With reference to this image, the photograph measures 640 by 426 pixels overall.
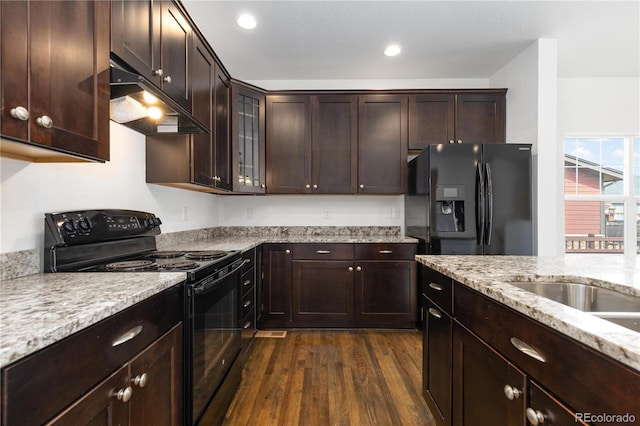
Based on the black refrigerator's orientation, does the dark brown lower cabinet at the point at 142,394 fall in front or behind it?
in front

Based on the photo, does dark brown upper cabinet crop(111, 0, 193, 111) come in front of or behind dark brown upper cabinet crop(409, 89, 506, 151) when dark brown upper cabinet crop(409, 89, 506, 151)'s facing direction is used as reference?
in front

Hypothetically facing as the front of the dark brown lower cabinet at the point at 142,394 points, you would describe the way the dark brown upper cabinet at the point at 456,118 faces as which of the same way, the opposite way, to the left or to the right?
to the right

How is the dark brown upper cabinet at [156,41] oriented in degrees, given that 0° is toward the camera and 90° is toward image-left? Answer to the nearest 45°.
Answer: approximately 315°

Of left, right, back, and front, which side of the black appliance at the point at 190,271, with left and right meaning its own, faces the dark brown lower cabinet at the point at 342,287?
left

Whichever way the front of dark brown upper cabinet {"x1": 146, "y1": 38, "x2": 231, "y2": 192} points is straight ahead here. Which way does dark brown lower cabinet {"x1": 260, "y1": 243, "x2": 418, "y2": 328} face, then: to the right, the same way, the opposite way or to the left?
to the right

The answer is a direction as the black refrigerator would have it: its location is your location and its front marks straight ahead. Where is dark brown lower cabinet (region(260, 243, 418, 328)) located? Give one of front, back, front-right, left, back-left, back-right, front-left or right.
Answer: right

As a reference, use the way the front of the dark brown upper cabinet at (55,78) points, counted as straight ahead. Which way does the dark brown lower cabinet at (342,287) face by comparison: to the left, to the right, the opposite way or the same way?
to the right

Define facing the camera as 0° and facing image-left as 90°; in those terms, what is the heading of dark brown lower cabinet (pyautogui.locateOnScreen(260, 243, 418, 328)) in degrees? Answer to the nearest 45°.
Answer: approximately 0°

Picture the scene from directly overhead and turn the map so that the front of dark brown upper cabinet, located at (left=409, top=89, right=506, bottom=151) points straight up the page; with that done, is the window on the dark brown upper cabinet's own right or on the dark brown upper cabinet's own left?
on the dark brown upper cabinet's own left

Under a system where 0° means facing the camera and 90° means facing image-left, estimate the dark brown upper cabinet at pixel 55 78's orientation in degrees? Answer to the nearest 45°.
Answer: approximately 315°

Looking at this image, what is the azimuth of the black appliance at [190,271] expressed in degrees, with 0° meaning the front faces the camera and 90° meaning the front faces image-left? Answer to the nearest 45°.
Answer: approximately 315°
